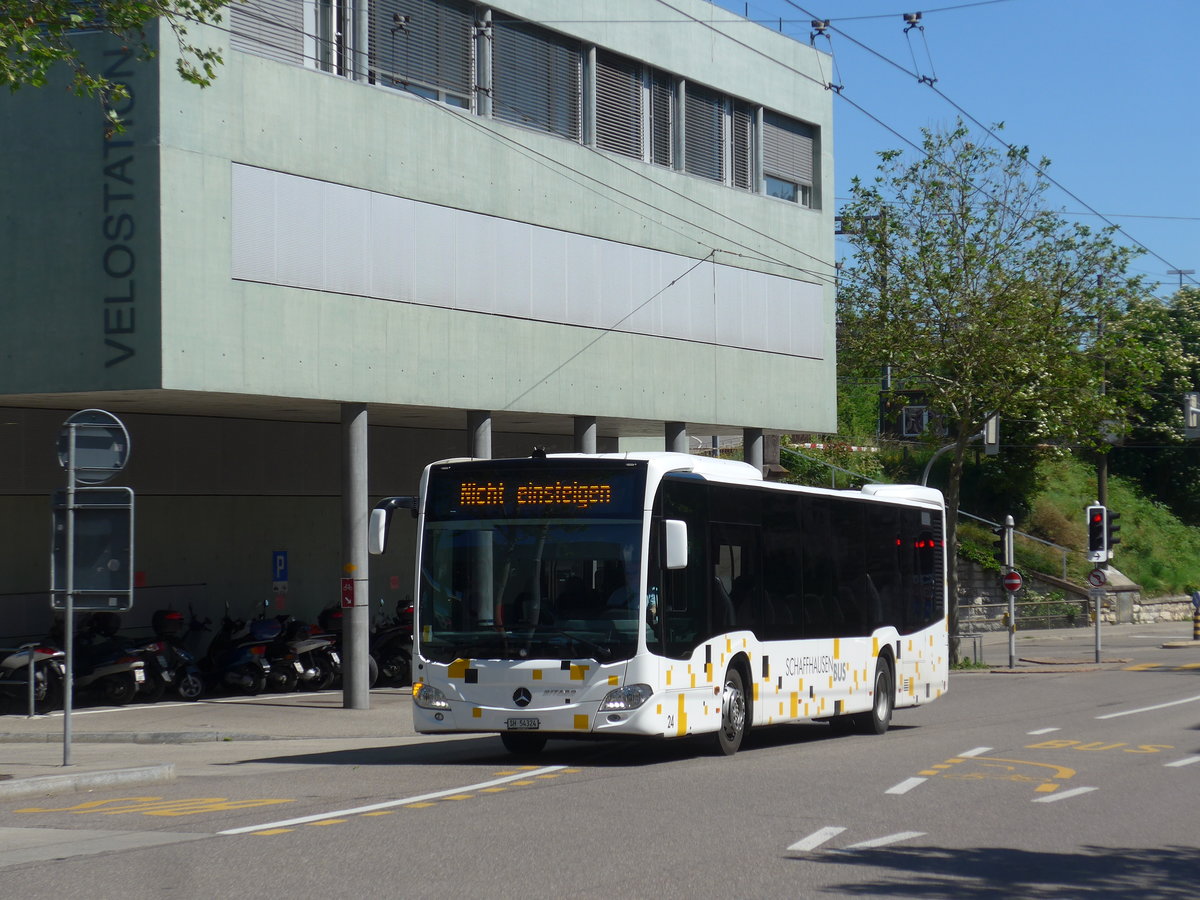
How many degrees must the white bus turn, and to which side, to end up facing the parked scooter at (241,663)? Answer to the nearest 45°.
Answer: approximately 90° to its right

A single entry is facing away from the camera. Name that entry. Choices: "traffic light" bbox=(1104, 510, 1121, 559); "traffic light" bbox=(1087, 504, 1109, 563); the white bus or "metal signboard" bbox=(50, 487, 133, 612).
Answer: the metal signboard

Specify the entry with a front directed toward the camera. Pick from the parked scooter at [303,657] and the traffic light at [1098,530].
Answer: the traffic light

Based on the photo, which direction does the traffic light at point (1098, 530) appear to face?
toward the camera

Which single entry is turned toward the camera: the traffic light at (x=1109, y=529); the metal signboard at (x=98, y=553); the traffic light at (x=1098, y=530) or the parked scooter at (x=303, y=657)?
the traffic light at (x=1098, y=530)
